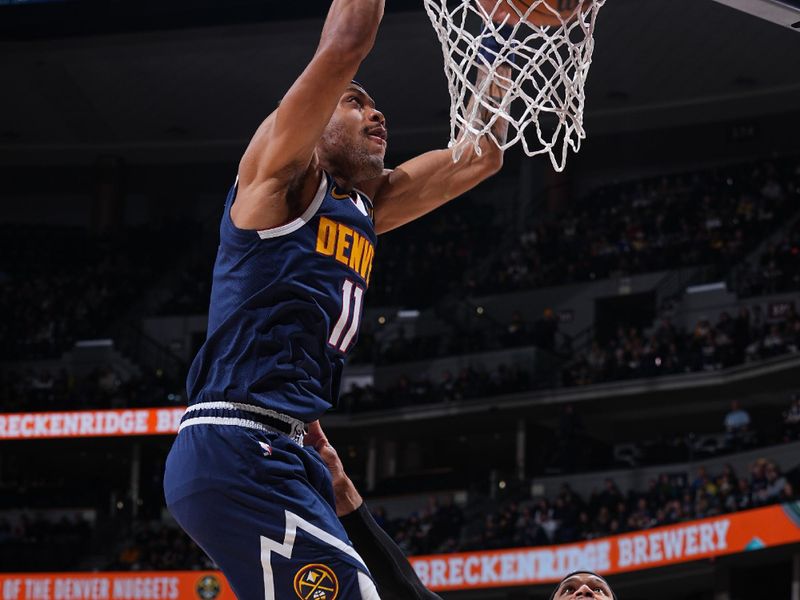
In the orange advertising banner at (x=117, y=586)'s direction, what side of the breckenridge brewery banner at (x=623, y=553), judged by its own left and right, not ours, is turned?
right

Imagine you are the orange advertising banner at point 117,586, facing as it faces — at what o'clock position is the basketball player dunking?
The basketball player dunking is roughly at 12 o'clock from the orange advertising banner.

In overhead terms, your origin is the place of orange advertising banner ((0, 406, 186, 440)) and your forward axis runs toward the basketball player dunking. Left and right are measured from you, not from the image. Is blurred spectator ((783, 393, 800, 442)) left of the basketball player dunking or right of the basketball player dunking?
left

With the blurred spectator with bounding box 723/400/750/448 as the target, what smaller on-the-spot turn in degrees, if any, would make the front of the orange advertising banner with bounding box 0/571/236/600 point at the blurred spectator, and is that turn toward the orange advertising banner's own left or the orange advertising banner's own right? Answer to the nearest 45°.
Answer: approximately 90° to the orange advertising banner's own left

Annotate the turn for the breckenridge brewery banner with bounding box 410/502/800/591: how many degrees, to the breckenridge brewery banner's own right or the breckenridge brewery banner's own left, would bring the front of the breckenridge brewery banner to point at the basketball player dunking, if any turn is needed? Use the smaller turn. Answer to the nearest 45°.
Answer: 0° — it already faces them

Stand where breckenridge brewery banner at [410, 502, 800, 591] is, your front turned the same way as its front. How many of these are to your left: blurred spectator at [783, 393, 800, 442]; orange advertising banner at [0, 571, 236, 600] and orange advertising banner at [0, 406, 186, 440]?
1

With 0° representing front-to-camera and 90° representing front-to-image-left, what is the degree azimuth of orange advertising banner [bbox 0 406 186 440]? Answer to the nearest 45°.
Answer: approximately 0°
